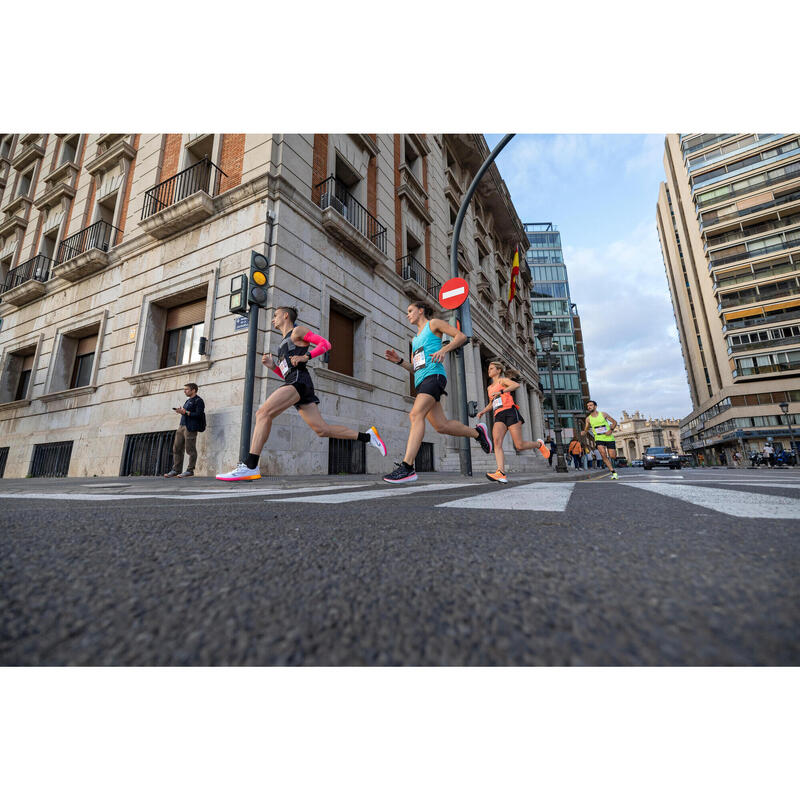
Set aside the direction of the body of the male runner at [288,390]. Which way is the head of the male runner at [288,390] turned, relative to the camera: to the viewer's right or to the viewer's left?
to the viewer's left

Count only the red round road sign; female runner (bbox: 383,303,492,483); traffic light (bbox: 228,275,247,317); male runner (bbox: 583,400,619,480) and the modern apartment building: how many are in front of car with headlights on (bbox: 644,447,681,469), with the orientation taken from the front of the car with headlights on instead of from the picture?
4

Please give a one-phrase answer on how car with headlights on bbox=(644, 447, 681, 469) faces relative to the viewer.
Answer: facing the viewer

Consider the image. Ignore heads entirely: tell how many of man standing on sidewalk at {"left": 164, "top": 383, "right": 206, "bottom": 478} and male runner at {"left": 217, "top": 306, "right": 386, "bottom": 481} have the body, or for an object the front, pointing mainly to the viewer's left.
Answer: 2

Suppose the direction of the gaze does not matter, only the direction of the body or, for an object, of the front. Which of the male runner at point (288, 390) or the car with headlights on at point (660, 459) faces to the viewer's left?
the male runner

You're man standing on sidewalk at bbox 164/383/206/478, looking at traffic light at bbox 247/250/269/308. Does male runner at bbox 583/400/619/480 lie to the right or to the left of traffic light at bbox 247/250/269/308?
left

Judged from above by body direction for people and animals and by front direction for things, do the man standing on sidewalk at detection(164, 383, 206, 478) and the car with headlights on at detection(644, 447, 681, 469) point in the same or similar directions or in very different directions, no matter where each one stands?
same or similar directions

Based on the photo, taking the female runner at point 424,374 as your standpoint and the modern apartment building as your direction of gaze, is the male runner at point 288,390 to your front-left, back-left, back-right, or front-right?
back-left

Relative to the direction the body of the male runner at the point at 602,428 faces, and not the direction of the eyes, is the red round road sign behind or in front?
in front

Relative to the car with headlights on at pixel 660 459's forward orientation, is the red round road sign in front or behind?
in front

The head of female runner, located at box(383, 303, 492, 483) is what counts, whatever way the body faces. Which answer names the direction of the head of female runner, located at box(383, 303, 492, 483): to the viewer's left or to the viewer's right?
to the viewer's left

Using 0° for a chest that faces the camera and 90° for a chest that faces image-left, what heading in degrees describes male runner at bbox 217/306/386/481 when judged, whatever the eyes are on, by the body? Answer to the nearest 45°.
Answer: approximately 90°

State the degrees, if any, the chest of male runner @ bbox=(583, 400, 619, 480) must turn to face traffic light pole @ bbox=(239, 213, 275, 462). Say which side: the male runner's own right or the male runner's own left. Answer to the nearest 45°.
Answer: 0° — they already face it

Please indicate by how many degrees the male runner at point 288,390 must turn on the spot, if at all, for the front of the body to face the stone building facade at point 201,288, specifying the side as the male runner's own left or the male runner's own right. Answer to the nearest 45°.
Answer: approximately 45° to the male runner's own right

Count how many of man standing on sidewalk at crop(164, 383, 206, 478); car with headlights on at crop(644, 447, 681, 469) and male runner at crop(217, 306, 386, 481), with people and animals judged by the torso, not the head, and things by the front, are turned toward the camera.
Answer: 1
